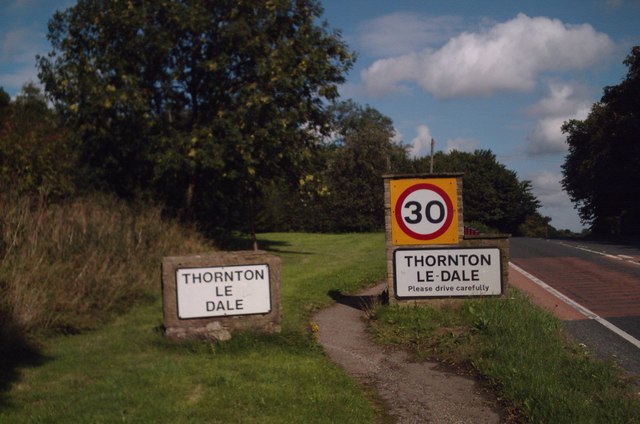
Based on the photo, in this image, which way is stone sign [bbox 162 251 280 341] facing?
toward the camera

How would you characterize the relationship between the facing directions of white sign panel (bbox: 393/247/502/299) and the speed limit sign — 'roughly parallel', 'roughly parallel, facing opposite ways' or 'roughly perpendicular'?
roughly parallel

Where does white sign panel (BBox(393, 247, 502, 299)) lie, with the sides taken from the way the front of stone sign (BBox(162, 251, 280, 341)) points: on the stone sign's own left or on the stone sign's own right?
on the stone sign's own left

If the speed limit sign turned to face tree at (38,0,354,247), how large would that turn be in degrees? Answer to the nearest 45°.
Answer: approximately 135° to its right

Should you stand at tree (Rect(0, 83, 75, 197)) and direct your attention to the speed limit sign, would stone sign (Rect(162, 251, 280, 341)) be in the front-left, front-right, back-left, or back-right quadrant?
front-right

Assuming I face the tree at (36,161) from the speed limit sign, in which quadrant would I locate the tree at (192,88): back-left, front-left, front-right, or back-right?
front-right

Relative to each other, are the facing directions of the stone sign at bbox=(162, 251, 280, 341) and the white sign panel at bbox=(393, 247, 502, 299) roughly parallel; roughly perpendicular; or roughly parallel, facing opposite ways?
roughly parallel

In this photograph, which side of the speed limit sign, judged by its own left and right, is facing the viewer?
front

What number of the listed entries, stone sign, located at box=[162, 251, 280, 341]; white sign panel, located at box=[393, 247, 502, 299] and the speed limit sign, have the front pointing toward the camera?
3

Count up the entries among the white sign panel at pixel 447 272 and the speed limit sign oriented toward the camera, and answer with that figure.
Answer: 2

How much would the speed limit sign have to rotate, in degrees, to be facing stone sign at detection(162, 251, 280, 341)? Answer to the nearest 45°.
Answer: approximately 45° to its right

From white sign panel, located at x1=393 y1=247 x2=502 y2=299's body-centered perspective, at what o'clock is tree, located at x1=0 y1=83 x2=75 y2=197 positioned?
The tree is roughly at 4 o'clock from the white sign panel.
